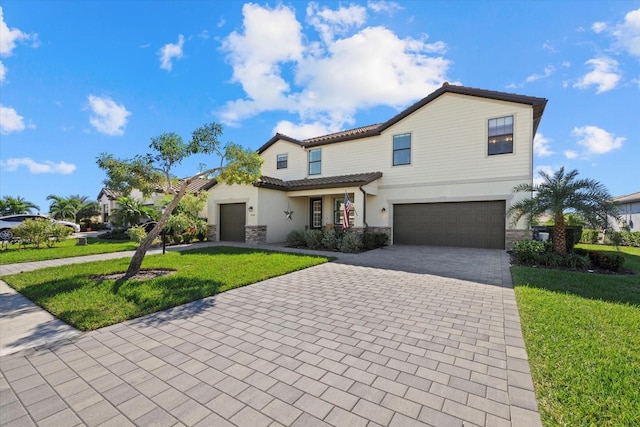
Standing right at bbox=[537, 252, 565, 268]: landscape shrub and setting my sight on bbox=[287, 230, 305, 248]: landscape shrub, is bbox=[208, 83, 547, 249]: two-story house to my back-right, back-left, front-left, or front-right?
front-right

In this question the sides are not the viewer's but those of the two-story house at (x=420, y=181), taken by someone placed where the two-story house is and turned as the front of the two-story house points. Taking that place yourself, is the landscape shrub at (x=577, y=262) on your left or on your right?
on your left

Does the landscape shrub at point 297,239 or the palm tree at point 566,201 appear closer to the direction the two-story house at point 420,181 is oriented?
the landscape shrub

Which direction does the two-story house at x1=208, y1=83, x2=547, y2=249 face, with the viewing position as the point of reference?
facing the viewer and to the left of the viewer

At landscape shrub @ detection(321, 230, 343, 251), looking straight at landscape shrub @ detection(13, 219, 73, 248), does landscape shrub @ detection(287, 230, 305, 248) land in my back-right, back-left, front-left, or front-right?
front-right

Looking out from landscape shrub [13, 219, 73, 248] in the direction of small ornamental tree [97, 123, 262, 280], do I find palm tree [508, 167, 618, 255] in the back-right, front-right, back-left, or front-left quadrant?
front-left

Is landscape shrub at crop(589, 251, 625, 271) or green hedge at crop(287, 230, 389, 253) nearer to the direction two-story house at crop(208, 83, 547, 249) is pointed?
the green hedge

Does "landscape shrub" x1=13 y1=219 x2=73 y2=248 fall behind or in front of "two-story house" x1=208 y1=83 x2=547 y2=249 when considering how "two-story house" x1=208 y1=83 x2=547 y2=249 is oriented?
in front

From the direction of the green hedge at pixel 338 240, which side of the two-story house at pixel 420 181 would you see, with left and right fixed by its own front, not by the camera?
front

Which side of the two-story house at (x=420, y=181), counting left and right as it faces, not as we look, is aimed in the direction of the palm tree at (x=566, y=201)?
left
